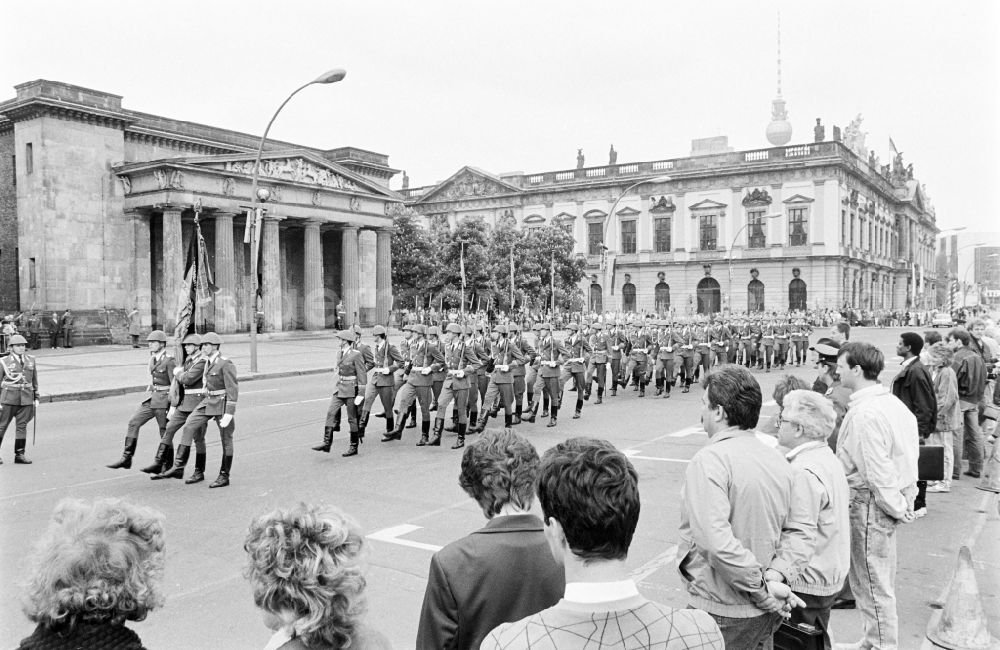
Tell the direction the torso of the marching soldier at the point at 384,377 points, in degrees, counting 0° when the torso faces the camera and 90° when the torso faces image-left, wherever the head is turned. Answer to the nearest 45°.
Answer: approximately 45°

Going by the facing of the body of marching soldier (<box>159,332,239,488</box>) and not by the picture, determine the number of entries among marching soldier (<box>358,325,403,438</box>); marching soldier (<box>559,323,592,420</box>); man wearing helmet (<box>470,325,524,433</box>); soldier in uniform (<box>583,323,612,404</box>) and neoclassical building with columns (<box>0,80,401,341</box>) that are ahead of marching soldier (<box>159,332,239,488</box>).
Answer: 0

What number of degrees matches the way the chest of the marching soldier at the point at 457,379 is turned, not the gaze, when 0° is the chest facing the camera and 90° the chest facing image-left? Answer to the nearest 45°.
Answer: approximately 45°

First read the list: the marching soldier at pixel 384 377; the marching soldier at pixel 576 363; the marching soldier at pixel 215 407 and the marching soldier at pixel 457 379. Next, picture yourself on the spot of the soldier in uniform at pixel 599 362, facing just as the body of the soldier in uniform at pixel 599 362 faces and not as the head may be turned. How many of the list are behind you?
0

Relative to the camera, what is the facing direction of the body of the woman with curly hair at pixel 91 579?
away from the camera

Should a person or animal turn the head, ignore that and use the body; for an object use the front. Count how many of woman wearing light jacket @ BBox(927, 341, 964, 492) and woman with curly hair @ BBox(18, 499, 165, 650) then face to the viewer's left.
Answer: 1

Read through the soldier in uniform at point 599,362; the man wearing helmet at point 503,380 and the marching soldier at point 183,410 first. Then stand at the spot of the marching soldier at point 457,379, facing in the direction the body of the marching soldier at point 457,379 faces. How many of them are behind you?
2

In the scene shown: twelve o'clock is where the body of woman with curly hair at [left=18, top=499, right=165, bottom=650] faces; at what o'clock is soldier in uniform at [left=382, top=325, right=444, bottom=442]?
The soldier in uniform is roughly at 1 o'clock from the woman with curly hair.

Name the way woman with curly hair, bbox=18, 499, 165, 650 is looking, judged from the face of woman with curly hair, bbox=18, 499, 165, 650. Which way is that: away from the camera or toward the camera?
away from the camera

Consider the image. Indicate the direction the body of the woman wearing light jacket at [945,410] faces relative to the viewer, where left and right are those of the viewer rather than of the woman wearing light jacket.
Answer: facing to the left of the viewer

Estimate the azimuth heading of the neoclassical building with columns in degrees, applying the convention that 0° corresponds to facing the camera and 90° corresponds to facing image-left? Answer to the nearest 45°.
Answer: approximately 315°

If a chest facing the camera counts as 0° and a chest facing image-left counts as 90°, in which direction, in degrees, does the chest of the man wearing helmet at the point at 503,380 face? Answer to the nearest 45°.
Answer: approximately 45°

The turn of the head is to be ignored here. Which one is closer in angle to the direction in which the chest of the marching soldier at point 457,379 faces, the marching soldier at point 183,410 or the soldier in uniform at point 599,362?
the marching soldier

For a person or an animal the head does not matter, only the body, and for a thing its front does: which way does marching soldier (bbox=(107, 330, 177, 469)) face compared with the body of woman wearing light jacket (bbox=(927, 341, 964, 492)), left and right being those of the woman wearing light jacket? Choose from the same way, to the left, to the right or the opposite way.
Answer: to the left

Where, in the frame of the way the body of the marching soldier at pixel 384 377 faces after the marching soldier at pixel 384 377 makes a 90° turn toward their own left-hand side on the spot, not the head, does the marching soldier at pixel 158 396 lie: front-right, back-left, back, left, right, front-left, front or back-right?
right

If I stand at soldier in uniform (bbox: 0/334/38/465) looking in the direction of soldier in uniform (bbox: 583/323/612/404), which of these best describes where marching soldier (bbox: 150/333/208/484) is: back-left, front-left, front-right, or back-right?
front-right

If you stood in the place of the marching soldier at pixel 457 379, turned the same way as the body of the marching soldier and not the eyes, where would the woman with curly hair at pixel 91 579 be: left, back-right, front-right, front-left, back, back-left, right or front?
front-left

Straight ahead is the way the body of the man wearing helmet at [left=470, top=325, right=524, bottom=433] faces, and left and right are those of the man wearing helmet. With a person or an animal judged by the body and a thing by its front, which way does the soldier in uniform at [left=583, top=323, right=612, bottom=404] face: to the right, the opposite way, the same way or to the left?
the same way

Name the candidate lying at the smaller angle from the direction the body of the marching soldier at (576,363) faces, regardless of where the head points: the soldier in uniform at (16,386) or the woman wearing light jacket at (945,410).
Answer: the soldier in uniform

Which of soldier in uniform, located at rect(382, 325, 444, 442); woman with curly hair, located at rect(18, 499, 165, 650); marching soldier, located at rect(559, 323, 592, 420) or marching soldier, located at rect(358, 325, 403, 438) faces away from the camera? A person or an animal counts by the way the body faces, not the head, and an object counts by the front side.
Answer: the woman with curly hair
